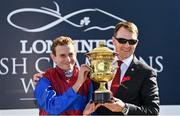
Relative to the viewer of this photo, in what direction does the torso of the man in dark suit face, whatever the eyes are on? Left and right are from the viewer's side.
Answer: facing the viewer and to the left of the viewer
